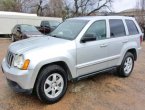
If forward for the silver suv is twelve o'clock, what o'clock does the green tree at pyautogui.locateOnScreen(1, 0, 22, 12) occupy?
The green tree is roughly at 4 o'clock from the silver suv.

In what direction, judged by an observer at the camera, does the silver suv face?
facing the viewer and to the left of the viewer

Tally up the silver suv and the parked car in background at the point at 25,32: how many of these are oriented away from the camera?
0
